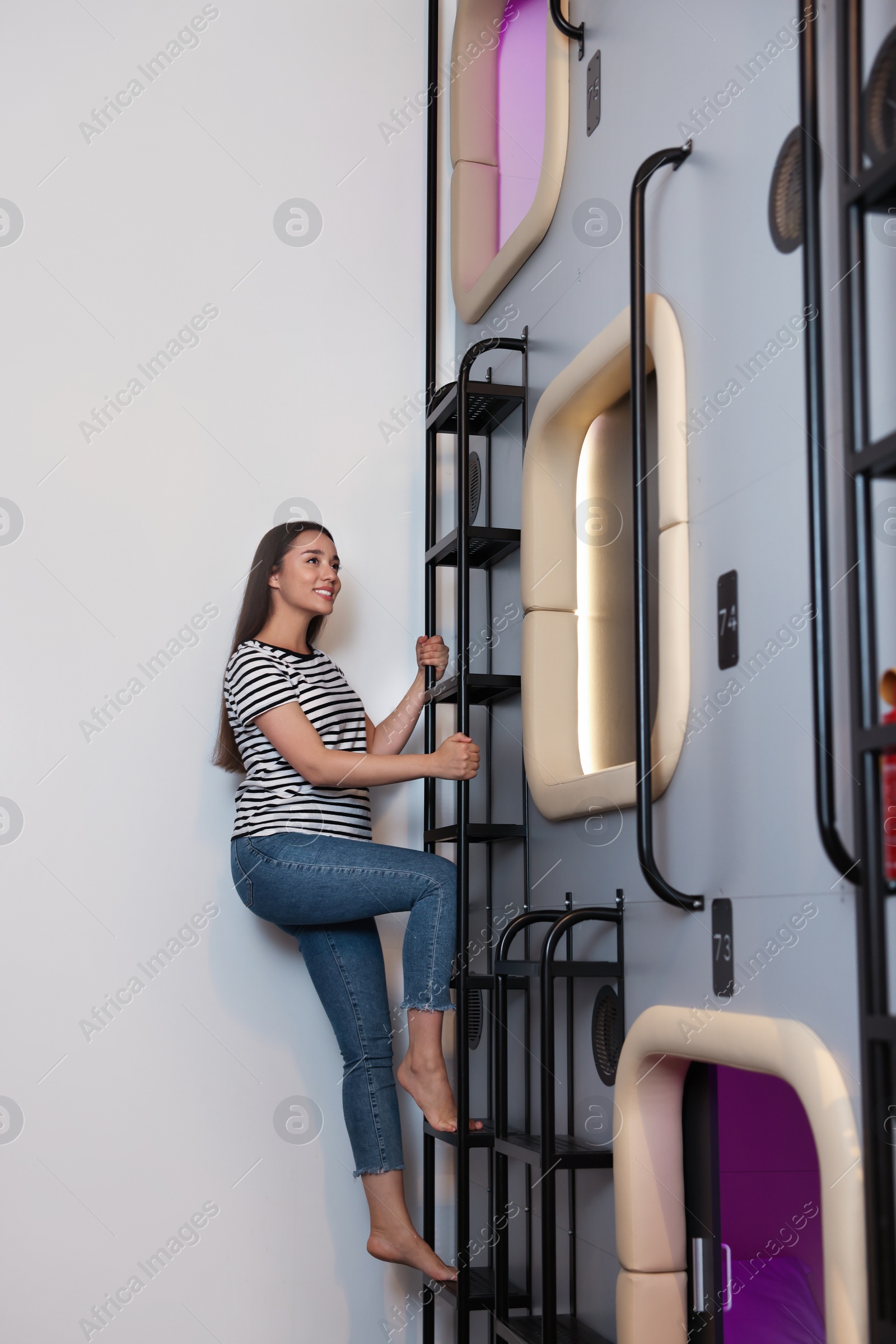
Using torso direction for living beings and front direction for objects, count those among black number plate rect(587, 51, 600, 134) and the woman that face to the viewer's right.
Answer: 1

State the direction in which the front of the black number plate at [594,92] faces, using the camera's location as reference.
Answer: facing to the left of the viewer

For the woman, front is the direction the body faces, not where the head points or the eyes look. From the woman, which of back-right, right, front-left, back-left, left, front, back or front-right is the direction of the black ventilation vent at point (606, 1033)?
front-right

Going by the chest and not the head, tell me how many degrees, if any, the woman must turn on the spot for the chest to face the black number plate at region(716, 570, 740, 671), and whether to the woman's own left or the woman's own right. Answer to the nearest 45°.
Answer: approximately 45° to the woman's own right

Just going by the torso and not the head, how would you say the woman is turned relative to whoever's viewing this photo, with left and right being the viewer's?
facing to the right of the viewer

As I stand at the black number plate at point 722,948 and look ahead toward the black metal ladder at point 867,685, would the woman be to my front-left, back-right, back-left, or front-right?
back-right

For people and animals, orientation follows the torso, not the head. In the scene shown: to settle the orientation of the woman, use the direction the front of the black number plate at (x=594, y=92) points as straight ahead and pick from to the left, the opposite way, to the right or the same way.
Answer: the opposite way
